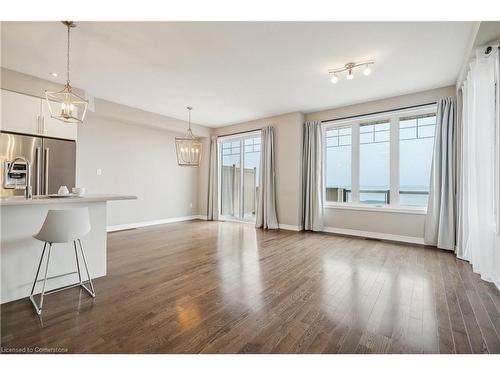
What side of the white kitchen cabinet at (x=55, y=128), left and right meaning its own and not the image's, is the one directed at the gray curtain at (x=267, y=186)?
left

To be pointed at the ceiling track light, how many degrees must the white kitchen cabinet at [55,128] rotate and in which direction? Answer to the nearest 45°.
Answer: approximately 45° to its left

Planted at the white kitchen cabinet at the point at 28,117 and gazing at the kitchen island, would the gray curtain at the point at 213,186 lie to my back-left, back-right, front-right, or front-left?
back-left

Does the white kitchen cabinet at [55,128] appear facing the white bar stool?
yes

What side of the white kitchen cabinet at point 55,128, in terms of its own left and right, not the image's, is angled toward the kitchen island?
front

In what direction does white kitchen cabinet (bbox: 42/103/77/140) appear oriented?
toward the camera

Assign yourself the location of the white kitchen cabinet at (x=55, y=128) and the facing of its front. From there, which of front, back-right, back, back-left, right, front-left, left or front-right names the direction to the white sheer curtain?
front-left
